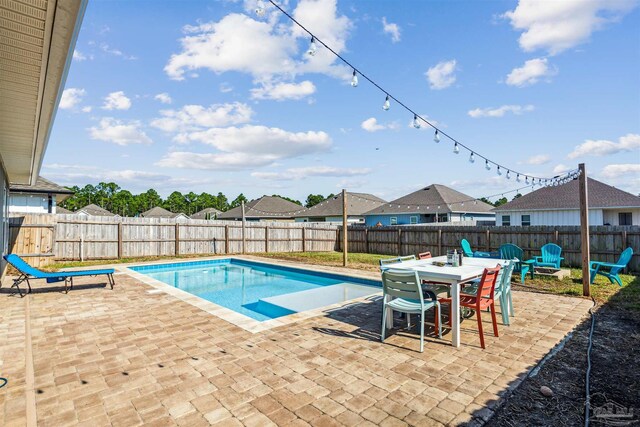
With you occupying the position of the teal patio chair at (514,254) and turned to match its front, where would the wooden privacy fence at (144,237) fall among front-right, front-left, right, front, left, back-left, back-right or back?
back-right

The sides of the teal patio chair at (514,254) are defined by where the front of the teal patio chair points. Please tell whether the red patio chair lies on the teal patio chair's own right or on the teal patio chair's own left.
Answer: on the teal patio chair's own right

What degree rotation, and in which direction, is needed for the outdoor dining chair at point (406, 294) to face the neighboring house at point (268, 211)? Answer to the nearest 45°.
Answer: approximately 90° to its left

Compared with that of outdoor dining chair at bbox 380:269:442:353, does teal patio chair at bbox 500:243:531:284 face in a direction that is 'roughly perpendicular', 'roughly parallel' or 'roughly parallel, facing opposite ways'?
roughly perpendicular

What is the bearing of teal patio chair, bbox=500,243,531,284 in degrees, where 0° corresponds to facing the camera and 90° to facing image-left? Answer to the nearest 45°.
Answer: approximately 315°

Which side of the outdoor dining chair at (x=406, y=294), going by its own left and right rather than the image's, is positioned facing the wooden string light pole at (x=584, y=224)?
front

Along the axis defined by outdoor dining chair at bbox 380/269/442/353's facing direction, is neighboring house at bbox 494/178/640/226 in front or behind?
in front

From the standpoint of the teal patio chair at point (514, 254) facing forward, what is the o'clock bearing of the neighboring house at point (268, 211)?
The neighboring house is roughly at 6 o'clock from the teal patio chair.

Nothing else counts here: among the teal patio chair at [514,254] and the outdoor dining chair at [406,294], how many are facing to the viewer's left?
0

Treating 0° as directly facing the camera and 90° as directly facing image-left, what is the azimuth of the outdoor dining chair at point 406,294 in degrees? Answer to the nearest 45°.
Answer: approximately 225°

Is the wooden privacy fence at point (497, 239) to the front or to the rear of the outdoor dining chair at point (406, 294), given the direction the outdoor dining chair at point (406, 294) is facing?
to the front

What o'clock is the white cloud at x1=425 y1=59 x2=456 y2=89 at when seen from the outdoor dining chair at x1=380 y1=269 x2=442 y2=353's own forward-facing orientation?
The white cloud is roughly at 11 o'clock from the outdoor dining chair.

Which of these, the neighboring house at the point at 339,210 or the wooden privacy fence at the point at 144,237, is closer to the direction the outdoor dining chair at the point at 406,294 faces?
the neighboring house

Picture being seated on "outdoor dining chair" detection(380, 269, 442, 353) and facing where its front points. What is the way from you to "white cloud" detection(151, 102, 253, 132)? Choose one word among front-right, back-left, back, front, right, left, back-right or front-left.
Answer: left

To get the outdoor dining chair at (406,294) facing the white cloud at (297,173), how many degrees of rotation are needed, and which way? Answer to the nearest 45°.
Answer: approximately 45° to its left
